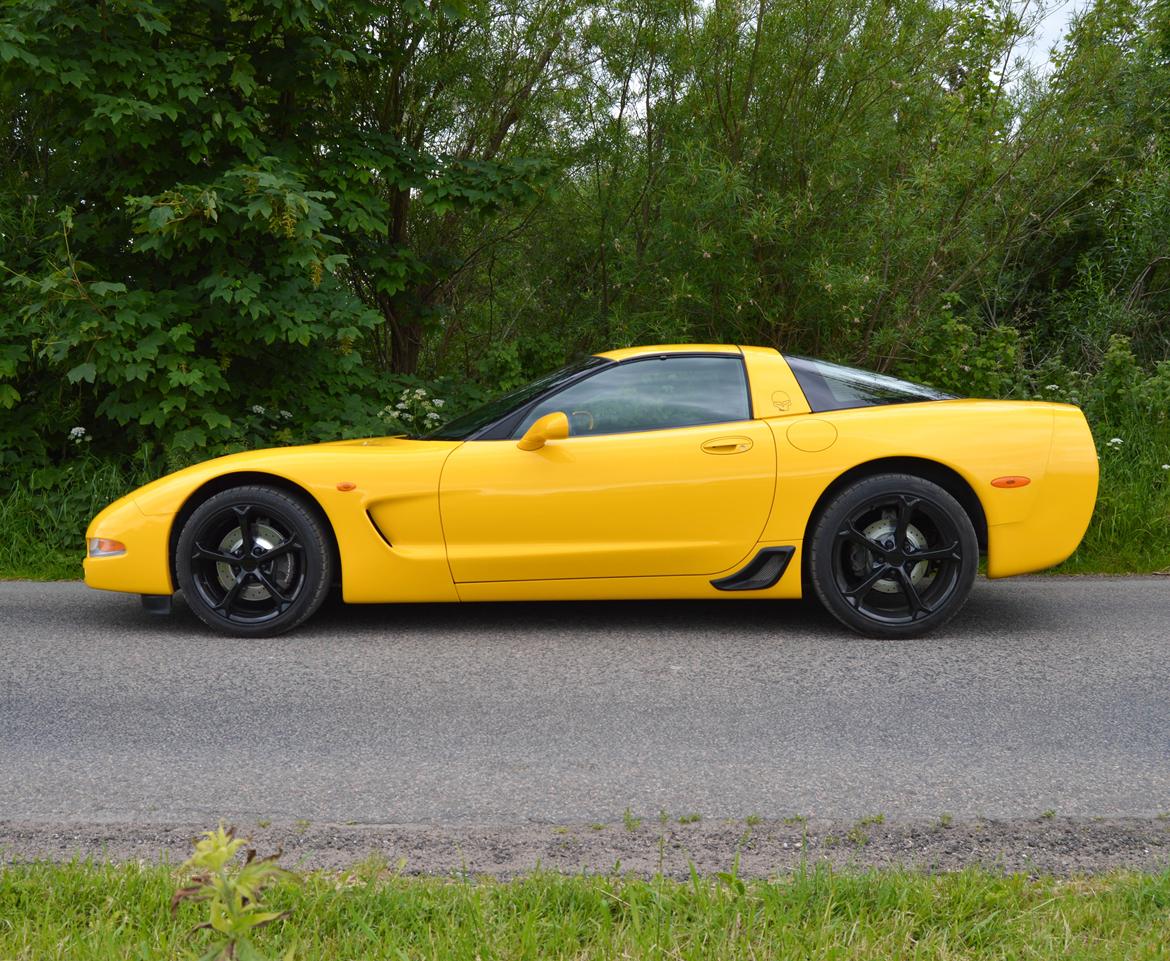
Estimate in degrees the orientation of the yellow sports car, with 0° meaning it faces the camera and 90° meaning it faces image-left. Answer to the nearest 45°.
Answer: approximately 90°
